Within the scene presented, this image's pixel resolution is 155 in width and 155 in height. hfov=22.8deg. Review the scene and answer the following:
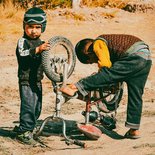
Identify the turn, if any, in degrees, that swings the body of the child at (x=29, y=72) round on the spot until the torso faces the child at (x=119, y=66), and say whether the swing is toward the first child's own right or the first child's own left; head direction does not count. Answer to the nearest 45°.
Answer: approximately 45° to the first child's own left

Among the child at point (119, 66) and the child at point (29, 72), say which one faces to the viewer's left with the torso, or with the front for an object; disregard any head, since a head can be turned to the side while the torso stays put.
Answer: the child at point (119, 66)

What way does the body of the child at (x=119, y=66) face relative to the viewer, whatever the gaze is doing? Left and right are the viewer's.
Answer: facing to the left of the viewer

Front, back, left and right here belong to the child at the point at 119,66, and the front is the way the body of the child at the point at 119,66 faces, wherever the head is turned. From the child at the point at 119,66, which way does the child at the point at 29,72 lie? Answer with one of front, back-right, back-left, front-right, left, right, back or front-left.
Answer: front

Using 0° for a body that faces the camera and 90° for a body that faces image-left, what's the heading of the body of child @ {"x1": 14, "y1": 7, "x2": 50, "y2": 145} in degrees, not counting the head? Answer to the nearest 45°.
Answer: approximately 315°
